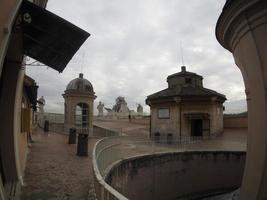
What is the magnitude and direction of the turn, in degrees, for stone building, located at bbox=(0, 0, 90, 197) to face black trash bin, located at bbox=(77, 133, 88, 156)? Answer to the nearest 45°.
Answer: approximately 90° to its left

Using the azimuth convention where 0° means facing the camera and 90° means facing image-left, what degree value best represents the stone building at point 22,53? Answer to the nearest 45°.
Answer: approximately 270°

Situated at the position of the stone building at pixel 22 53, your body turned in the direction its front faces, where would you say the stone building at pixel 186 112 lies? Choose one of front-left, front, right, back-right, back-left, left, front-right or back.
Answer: front-left

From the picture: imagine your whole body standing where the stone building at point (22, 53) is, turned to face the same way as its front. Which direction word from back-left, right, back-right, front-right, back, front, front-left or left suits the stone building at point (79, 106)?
left

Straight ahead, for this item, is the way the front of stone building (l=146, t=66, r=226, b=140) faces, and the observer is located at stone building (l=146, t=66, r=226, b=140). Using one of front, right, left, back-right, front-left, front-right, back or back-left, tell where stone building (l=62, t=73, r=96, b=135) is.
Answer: right

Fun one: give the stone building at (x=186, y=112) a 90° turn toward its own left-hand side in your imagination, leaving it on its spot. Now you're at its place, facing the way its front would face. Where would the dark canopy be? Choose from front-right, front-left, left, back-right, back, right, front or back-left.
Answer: right

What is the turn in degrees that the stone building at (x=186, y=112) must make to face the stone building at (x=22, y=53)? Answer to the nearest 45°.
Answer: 0° — it already faces it

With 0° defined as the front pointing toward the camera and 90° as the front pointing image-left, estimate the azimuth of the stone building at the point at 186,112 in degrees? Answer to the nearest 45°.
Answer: approximately 0°

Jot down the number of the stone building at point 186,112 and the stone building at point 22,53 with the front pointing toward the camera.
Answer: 1
